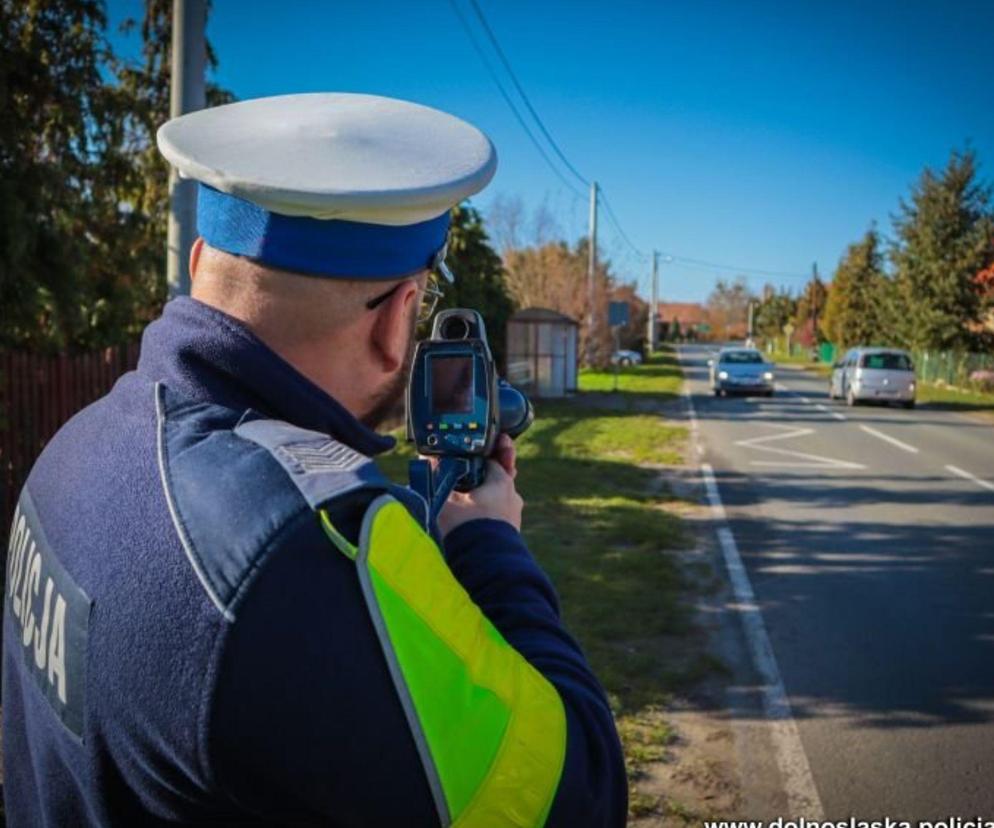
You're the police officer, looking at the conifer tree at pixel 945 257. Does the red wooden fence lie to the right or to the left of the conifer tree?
left

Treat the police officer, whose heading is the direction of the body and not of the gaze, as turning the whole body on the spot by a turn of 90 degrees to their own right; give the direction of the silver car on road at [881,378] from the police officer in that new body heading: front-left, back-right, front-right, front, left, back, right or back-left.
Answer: left

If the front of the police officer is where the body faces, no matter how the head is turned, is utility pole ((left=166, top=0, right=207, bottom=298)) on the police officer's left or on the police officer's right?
on the police officer's left

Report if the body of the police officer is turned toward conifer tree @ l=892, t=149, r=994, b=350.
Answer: yes

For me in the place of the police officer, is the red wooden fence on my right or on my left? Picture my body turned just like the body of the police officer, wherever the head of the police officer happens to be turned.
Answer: on my left

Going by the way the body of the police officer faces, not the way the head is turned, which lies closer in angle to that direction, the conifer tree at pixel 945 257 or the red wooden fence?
the conifer tree

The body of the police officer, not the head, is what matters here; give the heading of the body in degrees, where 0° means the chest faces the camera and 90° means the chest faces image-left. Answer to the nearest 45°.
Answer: approximately 225°

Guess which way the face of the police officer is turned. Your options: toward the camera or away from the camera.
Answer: away from the camera

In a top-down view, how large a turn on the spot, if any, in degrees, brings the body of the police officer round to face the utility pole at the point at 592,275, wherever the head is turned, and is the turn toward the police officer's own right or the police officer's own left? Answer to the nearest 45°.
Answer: approximately 45° to the police officer's own left
